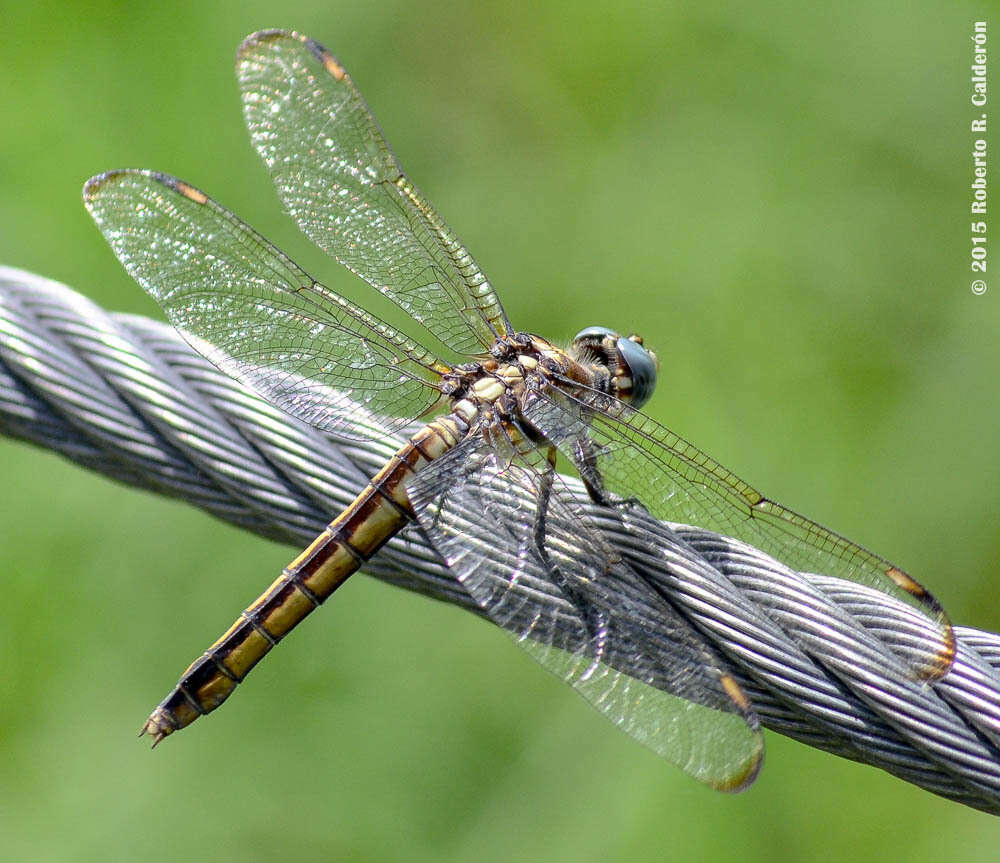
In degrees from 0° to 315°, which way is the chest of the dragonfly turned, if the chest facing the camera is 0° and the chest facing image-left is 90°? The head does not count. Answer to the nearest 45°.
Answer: approximately 225°
